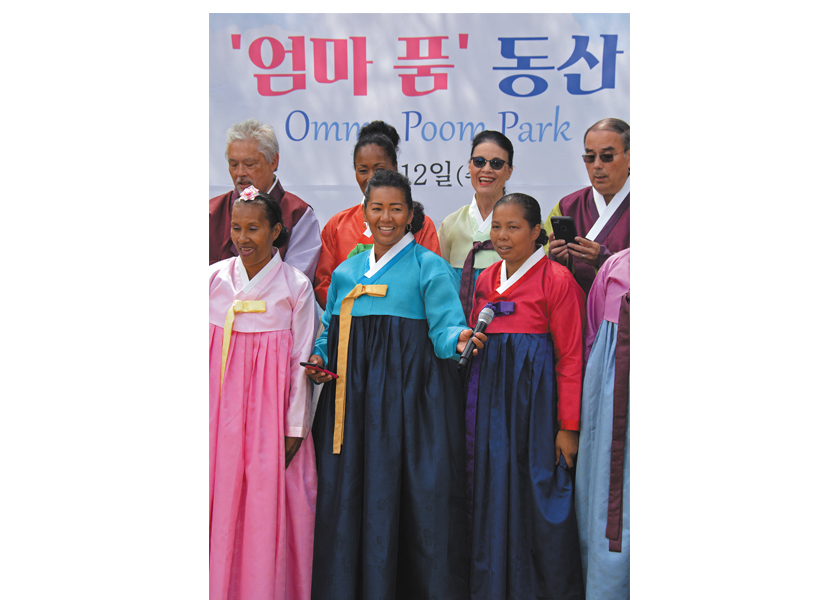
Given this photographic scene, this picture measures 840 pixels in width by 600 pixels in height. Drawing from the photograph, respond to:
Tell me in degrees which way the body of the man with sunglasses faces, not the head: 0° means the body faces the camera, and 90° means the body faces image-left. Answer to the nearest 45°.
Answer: approximately 45°

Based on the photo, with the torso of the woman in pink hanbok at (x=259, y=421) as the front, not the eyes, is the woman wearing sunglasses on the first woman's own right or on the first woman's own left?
on the first woman's own left

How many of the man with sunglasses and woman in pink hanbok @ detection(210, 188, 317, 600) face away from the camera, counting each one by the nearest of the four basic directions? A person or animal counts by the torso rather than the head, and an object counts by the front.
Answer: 0

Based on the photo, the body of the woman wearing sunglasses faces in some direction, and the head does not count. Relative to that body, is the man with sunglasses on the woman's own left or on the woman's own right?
on the woman's own left

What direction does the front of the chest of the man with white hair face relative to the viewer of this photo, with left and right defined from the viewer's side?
facing the viewer and to the left of the viewer

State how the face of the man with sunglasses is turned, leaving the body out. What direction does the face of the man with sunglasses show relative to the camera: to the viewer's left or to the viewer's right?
to the viewer's left

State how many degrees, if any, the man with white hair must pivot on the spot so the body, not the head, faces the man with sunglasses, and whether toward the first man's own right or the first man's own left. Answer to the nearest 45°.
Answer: approximately 135° to the first man's own left

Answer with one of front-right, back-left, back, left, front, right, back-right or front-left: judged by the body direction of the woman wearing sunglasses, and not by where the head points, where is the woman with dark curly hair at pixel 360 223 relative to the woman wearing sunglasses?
right
